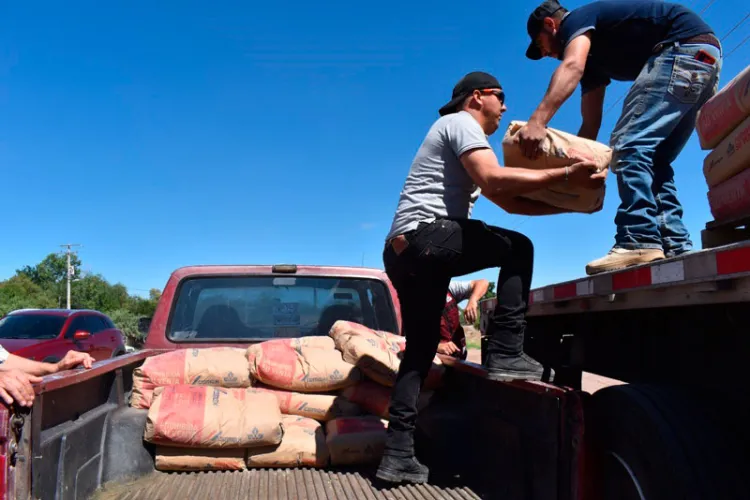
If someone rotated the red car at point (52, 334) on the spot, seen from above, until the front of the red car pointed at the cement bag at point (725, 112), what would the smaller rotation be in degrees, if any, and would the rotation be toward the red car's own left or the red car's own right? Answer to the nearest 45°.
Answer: approximately 45° to the red car's own left

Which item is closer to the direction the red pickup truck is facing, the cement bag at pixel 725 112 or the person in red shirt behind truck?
the person in red shirt behind truck

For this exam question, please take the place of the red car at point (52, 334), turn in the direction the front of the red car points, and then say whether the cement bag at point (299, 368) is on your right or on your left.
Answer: on your left

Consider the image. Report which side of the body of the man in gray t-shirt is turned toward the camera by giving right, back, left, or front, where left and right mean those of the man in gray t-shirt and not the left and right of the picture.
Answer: right

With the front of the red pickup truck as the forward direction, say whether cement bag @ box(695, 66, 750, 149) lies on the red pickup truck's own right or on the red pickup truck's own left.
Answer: on the red pickup truck's own right

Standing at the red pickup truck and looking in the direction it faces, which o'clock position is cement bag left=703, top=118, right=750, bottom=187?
The cement bag is roughly at 4 o'clock from the red pickup truck.

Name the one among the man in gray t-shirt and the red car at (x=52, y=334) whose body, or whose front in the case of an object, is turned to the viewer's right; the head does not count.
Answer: the man in gray t-shirt

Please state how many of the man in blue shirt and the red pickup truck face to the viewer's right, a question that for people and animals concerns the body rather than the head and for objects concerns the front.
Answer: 0

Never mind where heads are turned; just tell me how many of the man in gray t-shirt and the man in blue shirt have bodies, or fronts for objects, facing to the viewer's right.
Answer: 1

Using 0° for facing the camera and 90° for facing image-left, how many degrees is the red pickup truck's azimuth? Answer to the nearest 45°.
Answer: approximately 180°

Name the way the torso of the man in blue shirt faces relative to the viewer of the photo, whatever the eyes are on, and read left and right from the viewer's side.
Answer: facing to the left of the viewer

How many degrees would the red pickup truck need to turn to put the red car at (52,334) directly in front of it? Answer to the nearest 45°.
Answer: approximately 45° to its left

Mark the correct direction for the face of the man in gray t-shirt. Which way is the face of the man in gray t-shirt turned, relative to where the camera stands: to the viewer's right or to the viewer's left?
to the viewer's right

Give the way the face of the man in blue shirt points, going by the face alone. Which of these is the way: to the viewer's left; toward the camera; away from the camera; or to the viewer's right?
to the viewer's left

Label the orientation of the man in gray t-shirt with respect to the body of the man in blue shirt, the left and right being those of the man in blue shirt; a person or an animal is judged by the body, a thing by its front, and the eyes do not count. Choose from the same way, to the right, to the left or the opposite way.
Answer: the opposite way
